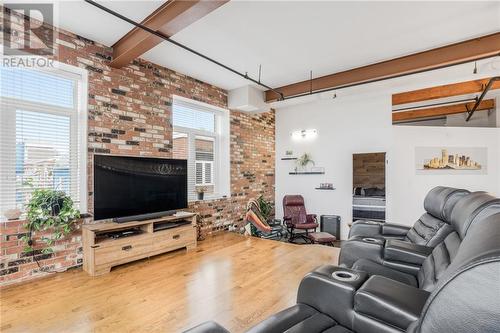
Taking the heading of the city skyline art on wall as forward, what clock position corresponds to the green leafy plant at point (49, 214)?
The green leafy plant is roughly at 1 o'clock from the city skyline art on wall.

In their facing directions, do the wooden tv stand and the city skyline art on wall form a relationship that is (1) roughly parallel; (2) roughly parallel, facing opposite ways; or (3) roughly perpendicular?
roughly perpendicular

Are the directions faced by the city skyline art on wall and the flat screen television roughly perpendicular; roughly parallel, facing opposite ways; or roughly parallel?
roughly perpendicular

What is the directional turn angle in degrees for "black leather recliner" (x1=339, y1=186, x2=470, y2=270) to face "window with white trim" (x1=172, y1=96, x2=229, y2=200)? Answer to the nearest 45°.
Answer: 0° — it already faces it

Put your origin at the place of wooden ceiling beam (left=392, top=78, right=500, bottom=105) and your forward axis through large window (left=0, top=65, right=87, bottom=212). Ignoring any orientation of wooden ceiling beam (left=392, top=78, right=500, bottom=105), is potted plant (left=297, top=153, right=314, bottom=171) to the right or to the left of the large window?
right

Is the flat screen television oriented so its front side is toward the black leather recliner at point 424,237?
yes

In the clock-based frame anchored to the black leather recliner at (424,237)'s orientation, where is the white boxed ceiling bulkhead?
The white boxed ceiling bulkhead is roughly at 1 o'clock from the black leather recliner.

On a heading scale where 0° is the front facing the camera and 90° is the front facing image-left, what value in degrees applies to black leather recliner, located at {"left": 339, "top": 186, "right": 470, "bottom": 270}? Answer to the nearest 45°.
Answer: approximately 90°

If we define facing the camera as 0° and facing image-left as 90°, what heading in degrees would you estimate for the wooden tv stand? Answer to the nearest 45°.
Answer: approximately 315°

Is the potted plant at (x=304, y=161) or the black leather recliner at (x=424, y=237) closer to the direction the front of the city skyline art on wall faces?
the black leather recliner
